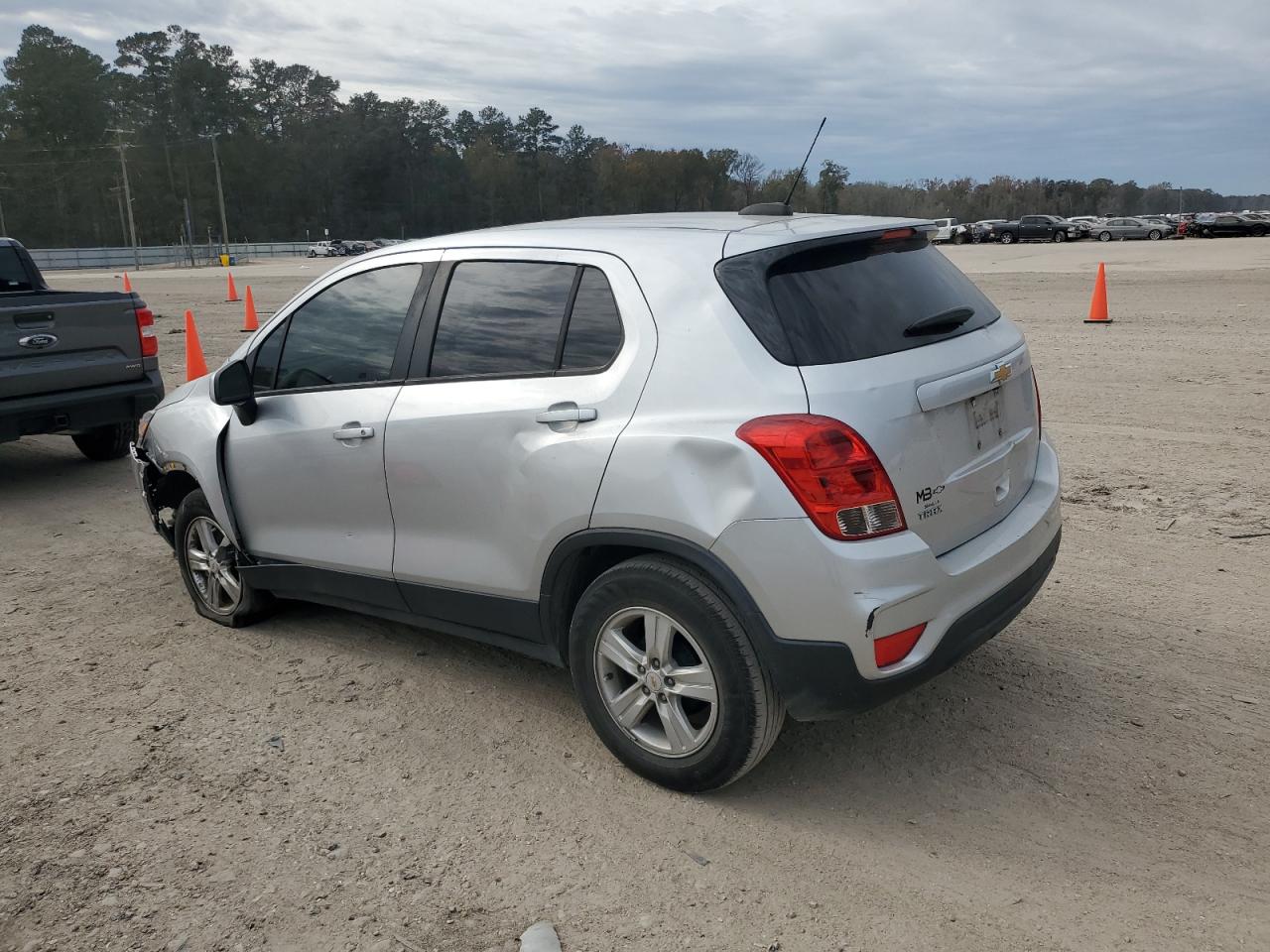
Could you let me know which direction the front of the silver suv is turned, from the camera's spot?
facing away from the viewer and to the left of the viewer

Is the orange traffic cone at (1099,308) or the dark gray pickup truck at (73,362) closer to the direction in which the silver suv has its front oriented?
the dark gray pickup truck

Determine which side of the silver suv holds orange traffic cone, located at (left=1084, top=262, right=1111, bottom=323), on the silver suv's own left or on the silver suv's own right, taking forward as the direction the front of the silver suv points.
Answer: on the silver suv's own right

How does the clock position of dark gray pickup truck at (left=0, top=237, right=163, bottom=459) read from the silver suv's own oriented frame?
The dark gray pickup truck is roughly at 12 o'clock from the silver suv.

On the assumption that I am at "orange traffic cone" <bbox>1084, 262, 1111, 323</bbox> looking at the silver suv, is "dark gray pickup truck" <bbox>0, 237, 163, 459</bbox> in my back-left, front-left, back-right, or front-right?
front-right
